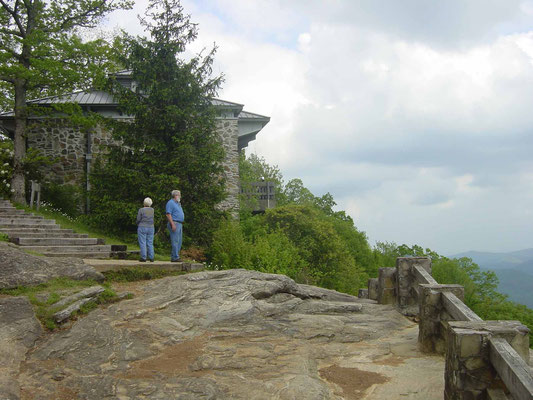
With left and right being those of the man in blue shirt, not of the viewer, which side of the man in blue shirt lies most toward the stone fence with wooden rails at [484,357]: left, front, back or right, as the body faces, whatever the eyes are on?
right

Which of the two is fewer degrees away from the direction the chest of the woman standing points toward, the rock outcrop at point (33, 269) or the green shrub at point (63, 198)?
the green shrub

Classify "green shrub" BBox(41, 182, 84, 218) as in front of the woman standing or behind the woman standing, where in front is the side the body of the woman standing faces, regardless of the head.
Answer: in front

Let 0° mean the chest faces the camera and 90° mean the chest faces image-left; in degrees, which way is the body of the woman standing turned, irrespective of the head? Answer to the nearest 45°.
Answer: approximately 180°
